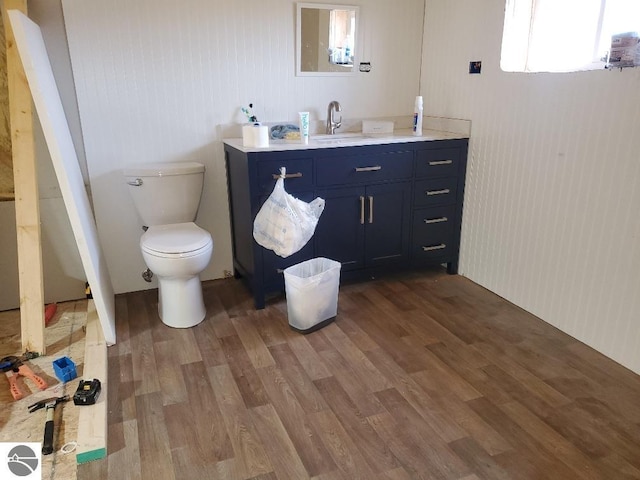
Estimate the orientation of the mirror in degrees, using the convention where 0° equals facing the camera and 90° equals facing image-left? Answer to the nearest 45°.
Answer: approximately 0°

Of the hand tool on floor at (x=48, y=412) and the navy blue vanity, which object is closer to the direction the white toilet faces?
the hand tool on floor

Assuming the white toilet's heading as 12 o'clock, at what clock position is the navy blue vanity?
The navy blue vanity is roughly at 9 o'clock from the white toilet.

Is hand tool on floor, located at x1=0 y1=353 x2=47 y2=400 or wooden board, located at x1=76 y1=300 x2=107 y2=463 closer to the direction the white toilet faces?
the wooden board

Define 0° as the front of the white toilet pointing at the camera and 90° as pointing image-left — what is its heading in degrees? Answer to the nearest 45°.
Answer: approximately 0°
